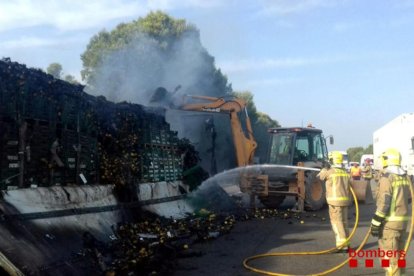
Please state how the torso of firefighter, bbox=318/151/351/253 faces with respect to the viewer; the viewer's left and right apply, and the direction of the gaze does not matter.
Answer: facing away from the viewer and to the left of the viewer

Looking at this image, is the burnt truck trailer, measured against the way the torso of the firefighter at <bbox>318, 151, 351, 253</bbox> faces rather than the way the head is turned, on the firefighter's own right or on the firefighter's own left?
on the firefighter's own left

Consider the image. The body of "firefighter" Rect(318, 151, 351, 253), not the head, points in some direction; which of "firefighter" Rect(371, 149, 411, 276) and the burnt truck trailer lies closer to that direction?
the burnt truck trailer

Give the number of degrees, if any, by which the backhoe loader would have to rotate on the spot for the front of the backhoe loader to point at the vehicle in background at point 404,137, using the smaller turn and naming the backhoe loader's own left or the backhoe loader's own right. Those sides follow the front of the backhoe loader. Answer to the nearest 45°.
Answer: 0° — it already faces it

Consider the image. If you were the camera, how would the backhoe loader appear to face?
facing away from the viewer and to the right of the viewer

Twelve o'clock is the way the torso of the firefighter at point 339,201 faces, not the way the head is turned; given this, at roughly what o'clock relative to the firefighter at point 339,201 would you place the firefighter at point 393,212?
the firefighter at point 393,212 is roughly at 7 o'clock from the firefighter at point 339,201.

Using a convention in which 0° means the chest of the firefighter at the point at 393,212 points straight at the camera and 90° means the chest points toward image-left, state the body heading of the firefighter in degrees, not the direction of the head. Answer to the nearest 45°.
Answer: approximately 135°

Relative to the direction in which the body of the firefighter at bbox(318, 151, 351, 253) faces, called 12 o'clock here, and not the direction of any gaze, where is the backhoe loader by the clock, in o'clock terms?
The backhoe loader is roughly at 1 o'clock from the firefighter.
